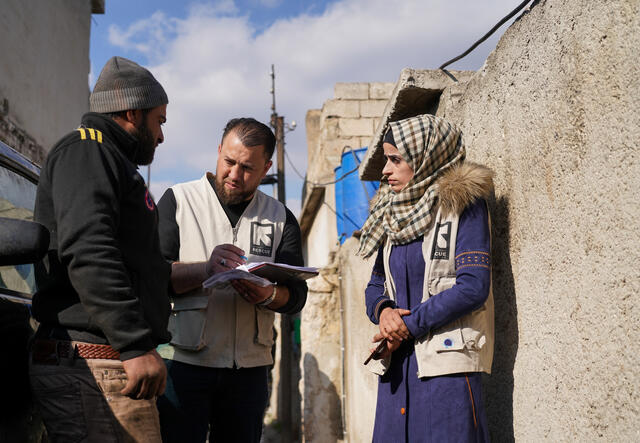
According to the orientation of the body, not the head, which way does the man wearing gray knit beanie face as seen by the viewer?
to the viewer's right

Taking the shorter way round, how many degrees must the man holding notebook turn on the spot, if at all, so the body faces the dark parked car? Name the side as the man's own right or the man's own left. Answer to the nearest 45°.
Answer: approximately 45° to the man's own right

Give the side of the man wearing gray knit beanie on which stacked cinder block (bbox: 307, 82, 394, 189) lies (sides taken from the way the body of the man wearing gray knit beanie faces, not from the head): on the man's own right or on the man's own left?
on the man's own left

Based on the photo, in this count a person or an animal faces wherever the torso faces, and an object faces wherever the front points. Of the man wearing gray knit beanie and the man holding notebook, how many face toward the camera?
1

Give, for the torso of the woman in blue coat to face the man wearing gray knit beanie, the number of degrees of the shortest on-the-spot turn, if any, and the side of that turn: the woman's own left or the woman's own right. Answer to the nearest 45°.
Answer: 0° — they already face them

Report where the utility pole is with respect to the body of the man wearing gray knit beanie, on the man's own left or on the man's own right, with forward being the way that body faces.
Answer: on the man's own left

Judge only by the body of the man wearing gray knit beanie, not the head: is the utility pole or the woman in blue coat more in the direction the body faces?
the woman in blue coat

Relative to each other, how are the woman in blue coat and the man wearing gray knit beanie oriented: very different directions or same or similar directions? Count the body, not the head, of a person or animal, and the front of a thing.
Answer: very different directions

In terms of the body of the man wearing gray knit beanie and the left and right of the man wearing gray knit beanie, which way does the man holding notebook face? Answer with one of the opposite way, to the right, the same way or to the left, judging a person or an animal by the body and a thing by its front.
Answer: to the right

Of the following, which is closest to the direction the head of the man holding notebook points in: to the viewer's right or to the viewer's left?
to the viewer's left

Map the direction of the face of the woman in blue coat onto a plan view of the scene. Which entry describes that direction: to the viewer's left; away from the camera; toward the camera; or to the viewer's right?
to the viewer's left

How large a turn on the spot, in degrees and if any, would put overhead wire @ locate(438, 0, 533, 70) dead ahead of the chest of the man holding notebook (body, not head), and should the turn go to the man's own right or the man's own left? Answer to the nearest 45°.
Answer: approximately 90° to the man's own left
